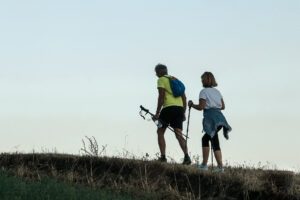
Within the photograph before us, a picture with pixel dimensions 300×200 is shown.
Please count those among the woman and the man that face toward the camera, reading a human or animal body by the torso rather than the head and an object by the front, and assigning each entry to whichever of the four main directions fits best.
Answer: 0

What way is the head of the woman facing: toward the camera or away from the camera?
away from the camera

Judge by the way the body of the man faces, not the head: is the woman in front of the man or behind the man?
behind

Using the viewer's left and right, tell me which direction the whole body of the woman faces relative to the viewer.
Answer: facing away from the viewer and to the left of the viewer

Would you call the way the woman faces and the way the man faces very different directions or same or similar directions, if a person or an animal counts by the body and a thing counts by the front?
same or similar directions

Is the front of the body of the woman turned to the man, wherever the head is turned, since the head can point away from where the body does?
yes

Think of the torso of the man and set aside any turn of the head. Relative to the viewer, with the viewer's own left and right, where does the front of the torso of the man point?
facing away from the viewer and to the left of the viewer
